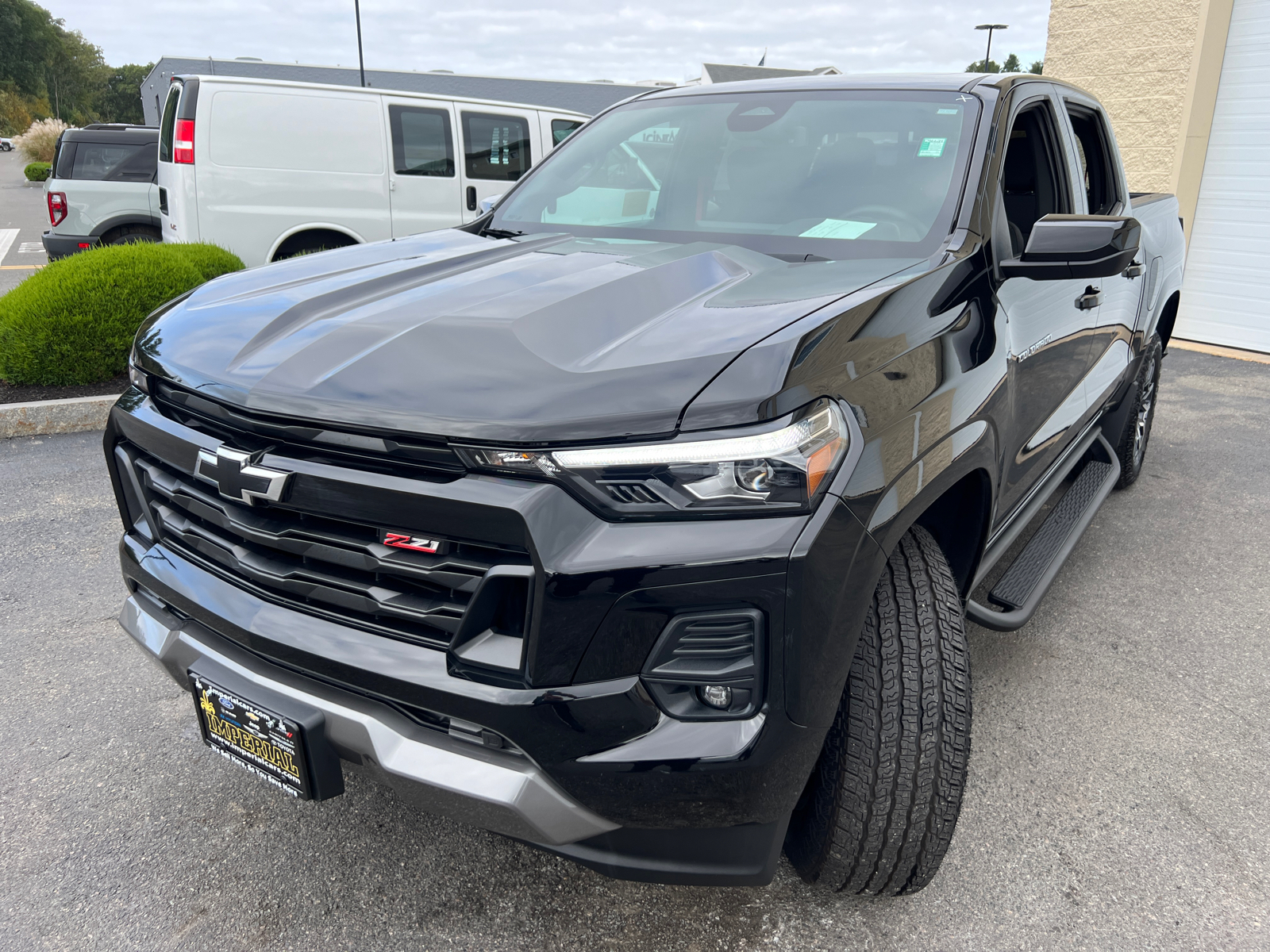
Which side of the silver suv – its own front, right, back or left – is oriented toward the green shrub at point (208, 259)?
right

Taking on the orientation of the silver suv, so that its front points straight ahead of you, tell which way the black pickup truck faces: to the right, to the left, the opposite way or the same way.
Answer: the opposite way

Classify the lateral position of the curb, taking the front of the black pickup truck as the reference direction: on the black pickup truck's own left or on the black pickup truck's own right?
on the black pickup truck's own right

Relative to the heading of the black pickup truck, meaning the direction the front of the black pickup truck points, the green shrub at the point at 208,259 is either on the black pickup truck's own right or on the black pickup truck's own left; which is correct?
on the black pickup truck's own right

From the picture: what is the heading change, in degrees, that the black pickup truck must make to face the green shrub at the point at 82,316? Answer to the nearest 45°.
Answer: approximately 90° to its right

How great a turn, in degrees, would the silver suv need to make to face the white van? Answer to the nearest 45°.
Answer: approximately 45° to its right

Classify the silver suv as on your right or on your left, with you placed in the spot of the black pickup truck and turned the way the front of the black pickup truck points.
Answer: on your right

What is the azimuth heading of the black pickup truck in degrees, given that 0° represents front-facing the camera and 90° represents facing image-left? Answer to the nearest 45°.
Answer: approximately 45°

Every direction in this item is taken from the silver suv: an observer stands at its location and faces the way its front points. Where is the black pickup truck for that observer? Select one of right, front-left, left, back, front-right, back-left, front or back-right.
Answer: right
